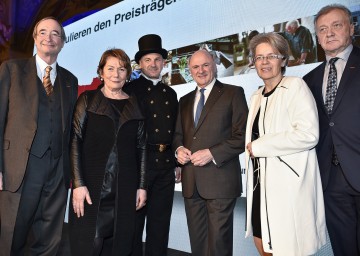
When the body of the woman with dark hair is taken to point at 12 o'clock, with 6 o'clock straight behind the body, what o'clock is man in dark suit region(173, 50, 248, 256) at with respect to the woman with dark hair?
The man in dark suit is roughly at 9 o'clock from the woman with dark hair.

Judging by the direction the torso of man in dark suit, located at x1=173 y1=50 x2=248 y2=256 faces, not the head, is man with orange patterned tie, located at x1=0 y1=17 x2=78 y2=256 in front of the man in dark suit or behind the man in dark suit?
in front

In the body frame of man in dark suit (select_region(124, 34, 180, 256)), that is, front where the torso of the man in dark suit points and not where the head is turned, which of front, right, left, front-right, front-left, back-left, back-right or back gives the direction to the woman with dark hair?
front-right

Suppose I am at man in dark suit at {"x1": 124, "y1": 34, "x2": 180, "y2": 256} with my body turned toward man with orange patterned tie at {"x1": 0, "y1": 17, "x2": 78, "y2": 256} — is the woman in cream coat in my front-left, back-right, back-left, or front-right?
back-left

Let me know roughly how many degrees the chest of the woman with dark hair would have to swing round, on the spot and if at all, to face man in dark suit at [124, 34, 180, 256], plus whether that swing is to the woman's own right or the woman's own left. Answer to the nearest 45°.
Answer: approximately 135° to the woman's own left

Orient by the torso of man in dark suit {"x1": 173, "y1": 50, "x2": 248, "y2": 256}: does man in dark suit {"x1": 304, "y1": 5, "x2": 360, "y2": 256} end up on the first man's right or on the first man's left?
on the first man's left

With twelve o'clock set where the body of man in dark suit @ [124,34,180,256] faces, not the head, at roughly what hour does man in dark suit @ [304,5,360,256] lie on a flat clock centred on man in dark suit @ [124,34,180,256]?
man in dark suit @ [304,5,360,256] is roughly at 10 o'clock from man in dark suit @ [124,34,180,256].

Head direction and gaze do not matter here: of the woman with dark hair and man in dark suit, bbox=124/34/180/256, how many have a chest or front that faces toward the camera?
2

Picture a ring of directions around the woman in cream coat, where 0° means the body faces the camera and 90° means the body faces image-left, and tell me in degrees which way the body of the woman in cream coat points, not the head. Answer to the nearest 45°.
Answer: approximately 45°

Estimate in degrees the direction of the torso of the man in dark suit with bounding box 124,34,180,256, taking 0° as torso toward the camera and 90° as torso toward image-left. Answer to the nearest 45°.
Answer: approximately 0°

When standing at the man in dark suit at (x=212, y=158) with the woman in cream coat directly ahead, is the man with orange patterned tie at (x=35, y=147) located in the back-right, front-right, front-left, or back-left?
back-right

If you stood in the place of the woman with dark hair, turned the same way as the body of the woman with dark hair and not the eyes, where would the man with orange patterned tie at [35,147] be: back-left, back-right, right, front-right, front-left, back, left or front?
back-right

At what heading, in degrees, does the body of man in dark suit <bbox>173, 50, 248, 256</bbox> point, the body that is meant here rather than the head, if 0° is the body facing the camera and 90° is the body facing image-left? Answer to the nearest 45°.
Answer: approximately 45°

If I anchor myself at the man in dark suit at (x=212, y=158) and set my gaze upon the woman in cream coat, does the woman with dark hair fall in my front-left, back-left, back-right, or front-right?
back-right
